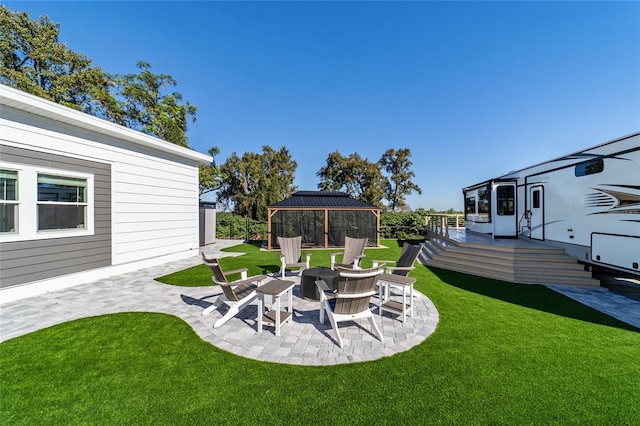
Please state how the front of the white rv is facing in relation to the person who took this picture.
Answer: facing the viewer and to the right of the viewer

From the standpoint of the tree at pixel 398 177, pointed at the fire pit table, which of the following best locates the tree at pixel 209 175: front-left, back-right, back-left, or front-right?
front-right

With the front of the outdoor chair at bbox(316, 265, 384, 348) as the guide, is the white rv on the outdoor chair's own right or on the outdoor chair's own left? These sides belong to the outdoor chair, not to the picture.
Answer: on the outdoor chair's own right

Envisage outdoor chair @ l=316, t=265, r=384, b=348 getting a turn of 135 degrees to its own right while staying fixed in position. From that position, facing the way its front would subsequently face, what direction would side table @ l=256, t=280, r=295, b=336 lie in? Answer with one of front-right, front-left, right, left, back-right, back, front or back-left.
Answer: back

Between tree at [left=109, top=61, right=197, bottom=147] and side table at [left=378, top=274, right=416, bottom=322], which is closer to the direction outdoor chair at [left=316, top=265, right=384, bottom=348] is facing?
the tree

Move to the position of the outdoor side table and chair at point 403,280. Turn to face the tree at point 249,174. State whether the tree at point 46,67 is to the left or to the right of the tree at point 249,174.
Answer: left

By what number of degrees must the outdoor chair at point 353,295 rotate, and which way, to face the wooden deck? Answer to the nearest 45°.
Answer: approximately 90° to its right

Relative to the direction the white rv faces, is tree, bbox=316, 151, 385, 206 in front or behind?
behind

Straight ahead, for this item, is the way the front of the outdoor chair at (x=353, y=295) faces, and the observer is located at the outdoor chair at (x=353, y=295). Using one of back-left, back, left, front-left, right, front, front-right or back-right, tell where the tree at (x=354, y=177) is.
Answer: front-right

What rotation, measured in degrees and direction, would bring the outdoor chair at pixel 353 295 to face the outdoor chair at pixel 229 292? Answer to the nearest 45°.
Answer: approximately 45° to its left

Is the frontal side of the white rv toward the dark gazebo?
no

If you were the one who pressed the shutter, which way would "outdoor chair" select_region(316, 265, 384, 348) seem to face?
facing away from the viewer and to the left of the viewer

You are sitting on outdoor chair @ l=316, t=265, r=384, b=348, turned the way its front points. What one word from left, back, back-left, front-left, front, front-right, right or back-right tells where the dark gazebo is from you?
front-right

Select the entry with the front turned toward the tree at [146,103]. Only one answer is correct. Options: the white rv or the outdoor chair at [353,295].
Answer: the outdoor chair

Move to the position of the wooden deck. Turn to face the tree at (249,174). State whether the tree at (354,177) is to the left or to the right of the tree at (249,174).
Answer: right

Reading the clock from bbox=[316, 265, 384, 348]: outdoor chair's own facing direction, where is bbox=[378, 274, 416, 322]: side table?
The side table is roughly at 3 o'clock from the outdoor chair.

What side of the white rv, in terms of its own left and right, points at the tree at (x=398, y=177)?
back

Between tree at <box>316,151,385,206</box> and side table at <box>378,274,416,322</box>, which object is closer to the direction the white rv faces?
the side table
